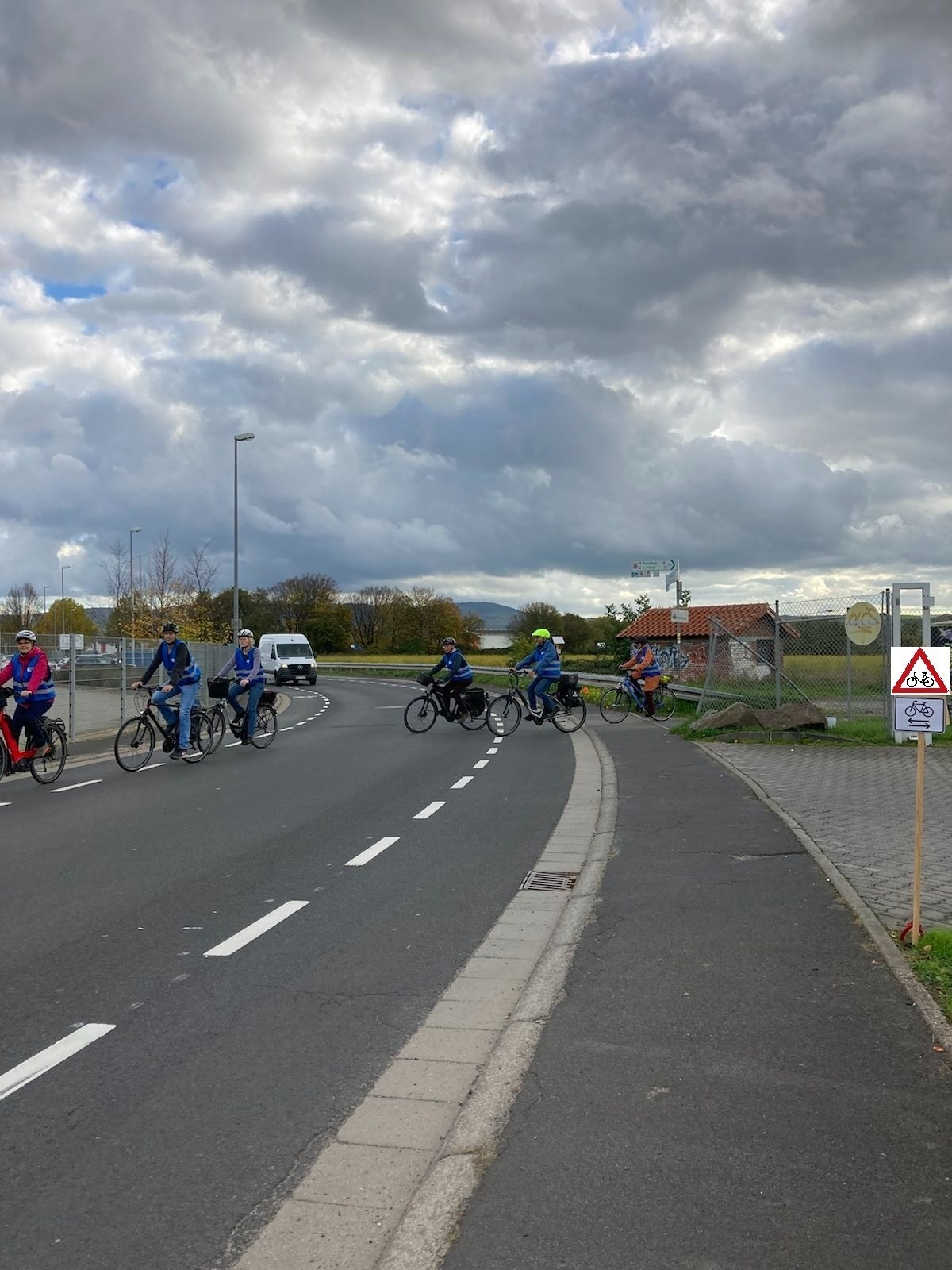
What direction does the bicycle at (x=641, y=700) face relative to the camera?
to the viewer's left

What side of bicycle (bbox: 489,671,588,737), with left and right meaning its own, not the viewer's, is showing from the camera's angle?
left

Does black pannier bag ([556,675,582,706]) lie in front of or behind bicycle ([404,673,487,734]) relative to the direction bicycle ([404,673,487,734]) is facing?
behind

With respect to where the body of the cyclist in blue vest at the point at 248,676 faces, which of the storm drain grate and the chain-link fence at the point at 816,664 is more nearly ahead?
the storm drain grate

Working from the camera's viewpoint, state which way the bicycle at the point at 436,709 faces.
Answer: facing to the left of the viewer

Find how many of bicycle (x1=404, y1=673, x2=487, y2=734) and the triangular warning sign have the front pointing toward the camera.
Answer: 1

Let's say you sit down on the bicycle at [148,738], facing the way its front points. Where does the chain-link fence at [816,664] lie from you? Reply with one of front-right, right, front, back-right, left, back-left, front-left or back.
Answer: back-left

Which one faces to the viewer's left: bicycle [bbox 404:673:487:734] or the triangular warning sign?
the bicycle

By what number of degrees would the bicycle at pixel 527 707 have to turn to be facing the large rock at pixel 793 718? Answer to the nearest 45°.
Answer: approximately 135° to its left

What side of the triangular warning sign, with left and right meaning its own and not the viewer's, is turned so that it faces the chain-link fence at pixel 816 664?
back
